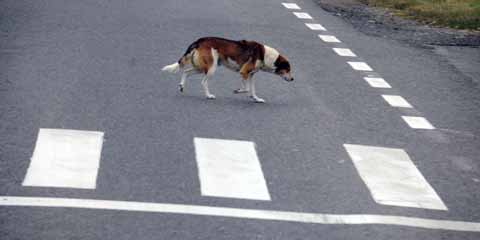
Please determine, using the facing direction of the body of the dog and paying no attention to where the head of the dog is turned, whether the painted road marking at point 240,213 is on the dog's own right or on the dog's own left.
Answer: on the dog's own right

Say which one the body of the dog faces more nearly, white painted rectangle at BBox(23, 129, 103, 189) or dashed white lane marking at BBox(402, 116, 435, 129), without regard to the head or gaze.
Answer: the dashed white lane marking

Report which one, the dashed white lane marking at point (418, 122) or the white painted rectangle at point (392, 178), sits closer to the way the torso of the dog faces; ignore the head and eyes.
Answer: the dashed white lane marking

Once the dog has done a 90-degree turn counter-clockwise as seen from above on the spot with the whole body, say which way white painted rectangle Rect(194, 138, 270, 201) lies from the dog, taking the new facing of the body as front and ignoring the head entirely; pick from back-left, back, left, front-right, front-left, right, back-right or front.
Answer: back

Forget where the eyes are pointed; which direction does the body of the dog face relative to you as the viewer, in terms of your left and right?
facing to the right of the viewer

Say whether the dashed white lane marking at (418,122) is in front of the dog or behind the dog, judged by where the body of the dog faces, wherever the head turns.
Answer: in front

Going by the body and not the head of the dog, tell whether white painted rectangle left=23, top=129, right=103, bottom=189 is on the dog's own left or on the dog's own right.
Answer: on the dog's own right

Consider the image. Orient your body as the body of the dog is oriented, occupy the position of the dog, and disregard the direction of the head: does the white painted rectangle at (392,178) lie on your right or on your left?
on your right
